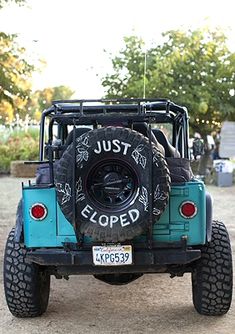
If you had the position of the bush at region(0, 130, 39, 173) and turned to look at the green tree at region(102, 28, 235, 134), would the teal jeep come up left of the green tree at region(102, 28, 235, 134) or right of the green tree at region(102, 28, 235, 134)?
right

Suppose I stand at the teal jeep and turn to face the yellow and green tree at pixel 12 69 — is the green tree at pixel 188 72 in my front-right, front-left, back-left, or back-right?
front-right

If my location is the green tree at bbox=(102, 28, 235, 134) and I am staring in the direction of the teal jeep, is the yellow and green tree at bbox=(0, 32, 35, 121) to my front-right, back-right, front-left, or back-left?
front-right

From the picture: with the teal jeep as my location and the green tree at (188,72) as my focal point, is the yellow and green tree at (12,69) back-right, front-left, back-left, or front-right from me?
front-left

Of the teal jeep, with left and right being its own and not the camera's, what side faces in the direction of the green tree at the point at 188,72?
front

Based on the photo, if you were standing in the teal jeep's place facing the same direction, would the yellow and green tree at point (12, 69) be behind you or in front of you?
in front

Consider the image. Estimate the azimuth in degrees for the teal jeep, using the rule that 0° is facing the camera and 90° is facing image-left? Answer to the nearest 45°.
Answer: approximately 180°
